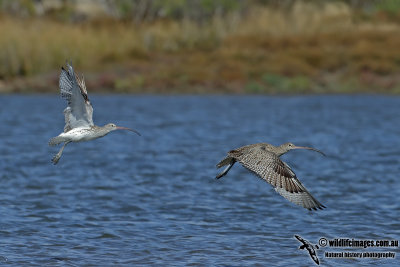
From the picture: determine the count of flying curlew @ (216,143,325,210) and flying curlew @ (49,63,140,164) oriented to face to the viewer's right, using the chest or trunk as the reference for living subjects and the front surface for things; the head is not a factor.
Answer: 2

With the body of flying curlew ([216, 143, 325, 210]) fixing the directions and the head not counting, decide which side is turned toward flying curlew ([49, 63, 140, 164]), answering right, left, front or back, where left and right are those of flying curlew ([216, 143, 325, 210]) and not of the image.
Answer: back

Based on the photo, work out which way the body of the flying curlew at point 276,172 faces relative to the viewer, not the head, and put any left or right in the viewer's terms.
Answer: facing to the right of the viewer

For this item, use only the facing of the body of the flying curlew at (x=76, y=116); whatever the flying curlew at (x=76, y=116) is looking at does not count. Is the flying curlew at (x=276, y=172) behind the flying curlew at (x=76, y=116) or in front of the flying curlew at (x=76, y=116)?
in front

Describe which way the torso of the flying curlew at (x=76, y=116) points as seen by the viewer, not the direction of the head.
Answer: to the viewer's right
